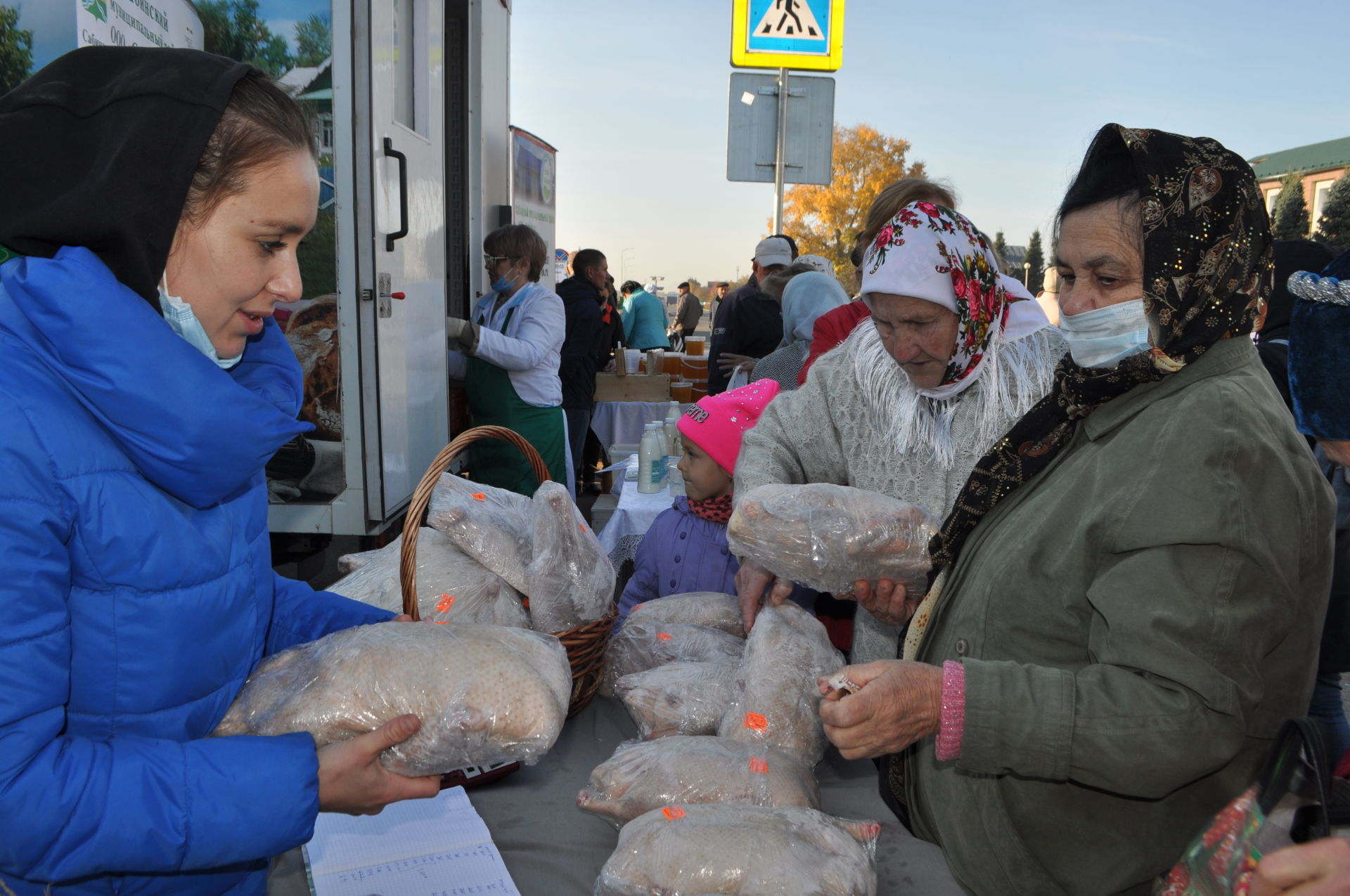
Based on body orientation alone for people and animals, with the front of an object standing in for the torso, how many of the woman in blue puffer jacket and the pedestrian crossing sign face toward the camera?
1

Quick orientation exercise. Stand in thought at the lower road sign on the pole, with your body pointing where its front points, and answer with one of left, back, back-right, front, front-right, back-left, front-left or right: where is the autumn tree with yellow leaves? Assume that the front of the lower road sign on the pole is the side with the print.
front

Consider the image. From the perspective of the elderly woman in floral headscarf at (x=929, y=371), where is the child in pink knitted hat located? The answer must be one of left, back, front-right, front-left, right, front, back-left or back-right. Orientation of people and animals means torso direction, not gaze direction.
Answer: right

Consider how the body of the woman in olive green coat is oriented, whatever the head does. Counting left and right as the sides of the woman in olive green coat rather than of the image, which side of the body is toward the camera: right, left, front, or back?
left

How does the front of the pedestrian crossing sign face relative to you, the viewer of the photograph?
facing the viewer

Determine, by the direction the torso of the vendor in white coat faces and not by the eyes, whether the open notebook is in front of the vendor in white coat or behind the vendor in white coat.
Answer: in front

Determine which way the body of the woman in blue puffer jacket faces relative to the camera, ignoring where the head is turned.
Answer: to the viewer's right

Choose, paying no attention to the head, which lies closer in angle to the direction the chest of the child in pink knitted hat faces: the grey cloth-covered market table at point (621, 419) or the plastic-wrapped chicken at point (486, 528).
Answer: the plastic-wrapped chicken

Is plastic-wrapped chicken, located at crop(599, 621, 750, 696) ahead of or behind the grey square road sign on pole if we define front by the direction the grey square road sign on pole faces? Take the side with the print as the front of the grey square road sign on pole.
behind

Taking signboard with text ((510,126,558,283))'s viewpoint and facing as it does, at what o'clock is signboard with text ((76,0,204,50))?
signboard with text ((76,0,204,50)) is roughly at 2 o'clock from signboard with text ((510,126,558,283)).

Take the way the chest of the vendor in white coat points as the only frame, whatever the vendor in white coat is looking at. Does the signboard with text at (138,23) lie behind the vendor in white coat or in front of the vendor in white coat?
in front

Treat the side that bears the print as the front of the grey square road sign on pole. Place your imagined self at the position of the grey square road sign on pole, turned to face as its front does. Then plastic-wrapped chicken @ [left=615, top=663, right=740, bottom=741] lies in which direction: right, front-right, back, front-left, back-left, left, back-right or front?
back

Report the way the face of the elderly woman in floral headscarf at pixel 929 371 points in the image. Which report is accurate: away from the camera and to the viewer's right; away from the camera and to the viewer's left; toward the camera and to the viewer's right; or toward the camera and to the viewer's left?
toward the camera and to the viewer's left

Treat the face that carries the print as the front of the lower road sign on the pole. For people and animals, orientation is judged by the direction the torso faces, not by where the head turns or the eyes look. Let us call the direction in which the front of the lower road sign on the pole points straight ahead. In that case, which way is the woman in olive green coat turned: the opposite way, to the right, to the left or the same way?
to the left

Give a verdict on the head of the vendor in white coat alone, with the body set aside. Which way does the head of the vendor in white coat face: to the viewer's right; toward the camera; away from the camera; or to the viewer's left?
to the viewer's left

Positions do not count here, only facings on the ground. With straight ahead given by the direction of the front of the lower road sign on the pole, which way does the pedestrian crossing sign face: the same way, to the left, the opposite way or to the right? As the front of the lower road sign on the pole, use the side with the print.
the opposite way

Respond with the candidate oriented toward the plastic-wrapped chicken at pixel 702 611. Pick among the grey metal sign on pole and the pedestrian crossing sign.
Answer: the pedestrian crossing sign

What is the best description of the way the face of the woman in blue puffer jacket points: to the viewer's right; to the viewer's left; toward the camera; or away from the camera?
to the viewer's right
